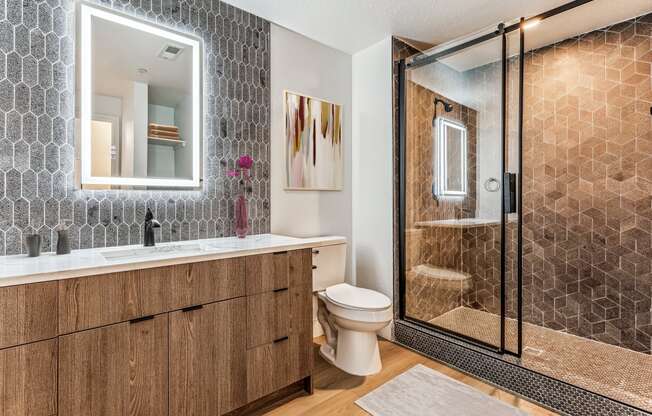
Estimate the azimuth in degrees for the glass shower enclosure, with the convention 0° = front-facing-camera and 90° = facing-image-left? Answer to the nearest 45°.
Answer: approximately 45°

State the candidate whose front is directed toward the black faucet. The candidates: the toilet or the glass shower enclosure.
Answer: the glass shower enclosure

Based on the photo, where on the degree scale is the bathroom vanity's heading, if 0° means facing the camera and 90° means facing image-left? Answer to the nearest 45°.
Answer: approximately 315°
